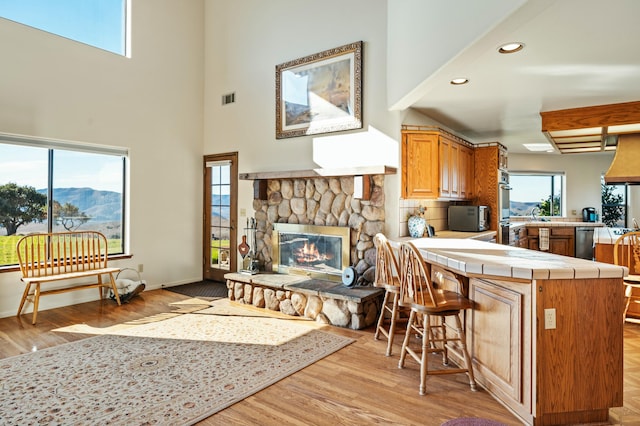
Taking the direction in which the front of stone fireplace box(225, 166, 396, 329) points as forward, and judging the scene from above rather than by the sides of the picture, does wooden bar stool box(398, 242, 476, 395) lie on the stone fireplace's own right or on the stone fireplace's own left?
on the stone fireplace's own left

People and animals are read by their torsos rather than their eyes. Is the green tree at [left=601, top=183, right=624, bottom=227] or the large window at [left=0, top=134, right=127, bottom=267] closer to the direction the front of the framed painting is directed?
the large window

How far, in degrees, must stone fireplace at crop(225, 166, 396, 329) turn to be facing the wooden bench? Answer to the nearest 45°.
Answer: approximately 45° to its right

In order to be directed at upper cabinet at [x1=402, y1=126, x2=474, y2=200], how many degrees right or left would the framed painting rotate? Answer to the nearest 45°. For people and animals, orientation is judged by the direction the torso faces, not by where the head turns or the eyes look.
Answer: approximately 90° to its left

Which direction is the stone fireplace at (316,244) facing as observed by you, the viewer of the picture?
facing the viewer and to the left of the viewer

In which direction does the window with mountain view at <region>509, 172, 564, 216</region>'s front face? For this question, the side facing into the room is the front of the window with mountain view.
toward the camera

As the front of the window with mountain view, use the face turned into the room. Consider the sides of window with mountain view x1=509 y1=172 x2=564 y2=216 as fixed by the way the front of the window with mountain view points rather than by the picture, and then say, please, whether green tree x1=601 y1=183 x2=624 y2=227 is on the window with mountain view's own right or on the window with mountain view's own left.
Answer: on the window with mountain view's own left

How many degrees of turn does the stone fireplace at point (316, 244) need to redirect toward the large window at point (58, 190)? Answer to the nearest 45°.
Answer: approximately 45° to its right

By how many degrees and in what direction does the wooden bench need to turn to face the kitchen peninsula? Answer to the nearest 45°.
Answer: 0° — it already faces it

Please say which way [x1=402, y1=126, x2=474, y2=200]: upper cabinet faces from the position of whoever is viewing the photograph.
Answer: facing the viewer and to the right of the viewer

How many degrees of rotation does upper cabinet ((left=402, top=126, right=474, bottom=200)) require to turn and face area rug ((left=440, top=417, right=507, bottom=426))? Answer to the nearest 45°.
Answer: approximately 45° to its right

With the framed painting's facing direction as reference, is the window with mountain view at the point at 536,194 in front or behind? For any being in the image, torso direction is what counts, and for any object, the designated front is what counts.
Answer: behind

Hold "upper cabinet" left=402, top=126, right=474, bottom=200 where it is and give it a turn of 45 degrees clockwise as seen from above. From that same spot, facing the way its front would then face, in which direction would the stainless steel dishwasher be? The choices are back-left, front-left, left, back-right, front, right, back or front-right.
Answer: back-left
